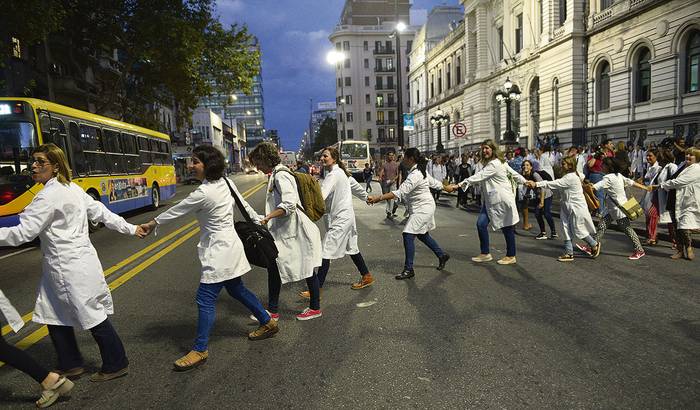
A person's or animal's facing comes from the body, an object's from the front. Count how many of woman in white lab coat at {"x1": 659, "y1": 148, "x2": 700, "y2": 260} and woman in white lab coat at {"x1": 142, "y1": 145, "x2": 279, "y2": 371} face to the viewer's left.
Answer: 2

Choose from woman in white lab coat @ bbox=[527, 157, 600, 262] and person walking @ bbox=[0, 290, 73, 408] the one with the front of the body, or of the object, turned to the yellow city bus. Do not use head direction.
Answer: the woman in white lab coat

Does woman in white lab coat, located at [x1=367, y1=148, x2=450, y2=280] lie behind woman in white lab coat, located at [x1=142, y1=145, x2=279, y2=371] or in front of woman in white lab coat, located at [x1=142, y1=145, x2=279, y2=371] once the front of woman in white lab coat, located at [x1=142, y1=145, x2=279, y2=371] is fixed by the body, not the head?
behind

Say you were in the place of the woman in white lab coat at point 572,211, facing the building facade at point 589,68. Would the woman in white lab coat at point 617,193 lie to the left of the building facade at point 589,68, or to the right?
right

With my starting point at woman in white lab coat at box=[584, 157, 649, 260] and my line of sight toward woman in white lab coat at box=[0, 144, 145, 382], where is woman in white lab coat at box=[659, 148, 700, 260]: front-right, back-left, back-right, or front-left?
back-left

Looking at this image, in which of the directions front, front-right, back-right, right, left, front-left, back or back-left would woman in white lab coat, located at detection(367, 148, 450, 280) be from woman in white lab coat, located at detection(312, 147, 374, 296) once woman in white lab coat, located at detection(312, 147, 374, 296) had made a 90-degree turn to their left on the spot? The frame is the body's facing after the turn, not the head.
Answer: back-left

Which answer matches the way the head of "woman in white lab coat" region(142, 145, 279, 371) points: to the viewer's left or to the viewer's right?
to the viewer's left

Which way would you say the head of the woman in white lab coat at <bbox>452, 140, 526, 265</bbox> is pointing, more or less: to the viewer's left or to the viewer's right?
to the viewer's left

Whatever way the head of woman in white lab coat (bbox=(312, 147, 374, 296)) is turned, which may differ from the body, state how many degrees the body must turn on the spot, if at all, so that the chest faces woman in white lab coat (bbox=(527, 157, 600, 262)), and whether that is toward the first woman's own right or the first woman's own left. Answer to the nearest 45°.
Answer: approximately 135° to the first woman's own right

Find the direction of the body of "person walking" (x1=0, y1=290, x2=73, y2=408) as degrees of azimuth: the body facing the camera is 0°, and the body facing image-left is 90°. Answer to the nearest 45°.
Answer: approximately 90°

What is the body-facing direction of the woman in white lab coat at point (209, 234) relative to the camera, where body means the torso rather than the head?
to the viewer's left

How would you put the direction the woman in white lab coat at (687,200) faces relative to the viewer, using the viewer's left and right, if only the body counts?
facing to the left of the viewer

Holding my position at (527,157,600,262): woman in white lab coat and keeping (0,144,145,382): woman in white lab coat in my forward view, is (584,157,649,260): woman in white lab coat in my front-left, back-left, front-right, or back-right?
back-left

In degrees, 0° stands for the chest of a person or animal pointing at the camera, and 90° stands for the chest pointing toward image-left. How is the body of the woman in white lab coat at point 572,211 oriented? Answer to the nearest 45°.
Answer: approximately 90°
